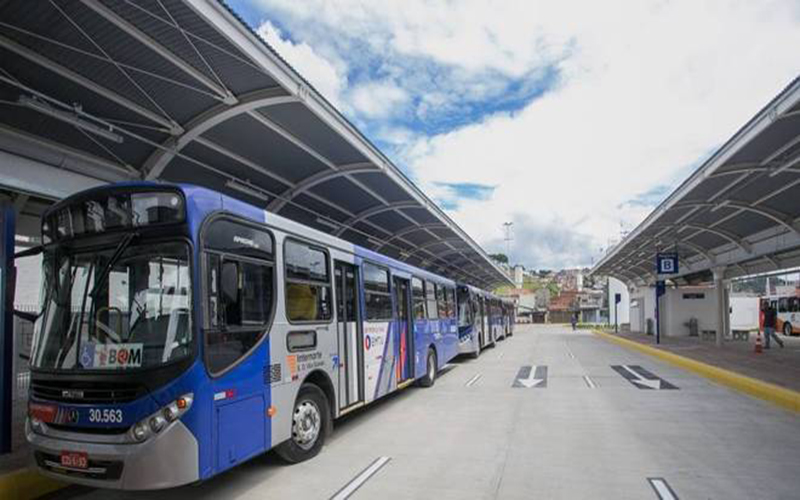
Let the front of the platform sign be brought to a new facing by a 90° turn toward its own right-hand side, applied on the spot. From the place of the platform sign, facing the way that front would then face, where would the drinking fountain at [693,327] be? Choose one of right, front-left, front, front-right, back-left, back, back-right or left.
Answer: right

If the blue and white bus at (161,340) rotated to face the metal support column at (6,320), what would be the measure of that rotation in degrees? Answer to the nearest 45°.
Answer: approximately 90° to its right

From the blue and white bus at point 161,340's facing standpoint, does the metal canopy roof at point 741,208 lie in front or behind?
behind

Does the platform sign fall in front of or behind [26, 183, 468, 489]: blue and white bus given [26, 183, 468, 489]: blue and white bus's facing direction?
behind

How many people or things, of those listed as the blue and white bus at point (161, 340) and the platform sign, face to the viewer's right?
0

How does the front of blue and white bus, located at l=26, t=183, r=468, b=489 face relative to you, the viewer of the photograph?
facing the viewer and to the left of the viewer

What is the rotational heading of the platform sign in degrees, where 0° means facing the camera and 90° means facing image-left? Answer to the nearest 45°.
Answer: approximately 0°
